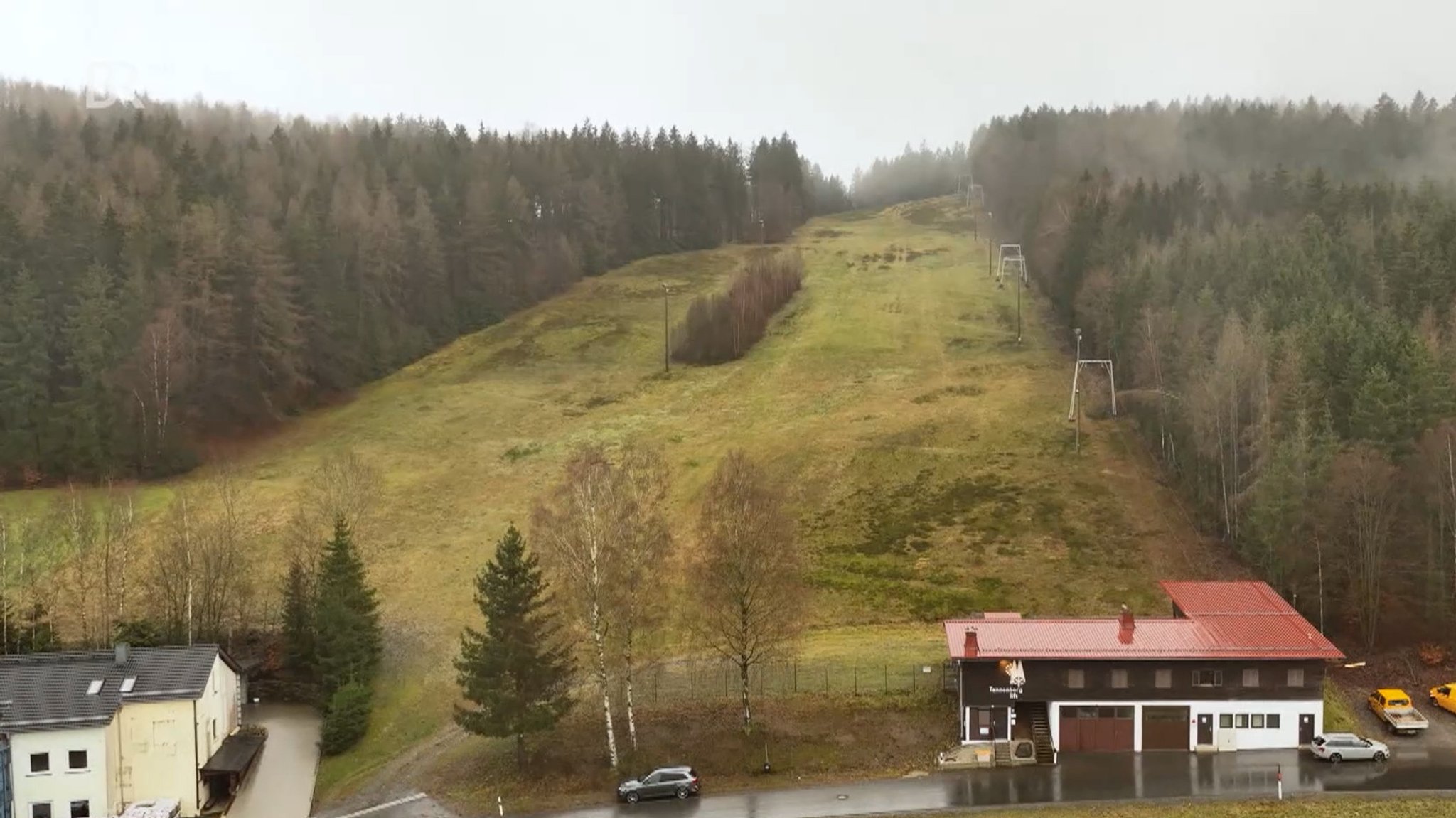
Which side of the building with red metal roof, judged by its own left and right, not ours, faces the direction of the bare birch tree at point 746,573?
right

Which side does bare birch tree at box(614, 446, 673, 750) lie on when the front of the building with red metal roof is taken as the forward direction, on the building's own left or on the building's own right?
on the building's own right

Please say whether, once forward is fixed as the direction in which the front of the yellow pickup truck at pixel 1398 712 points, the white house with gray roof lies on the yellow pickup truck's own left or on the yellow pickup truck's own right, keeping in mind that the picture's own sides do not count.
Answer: on the yellow pickup truck's own left

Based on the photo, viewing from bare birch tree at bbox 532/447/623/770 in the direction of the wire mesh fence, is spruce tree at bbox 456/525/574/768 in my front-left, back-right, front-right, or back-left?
back-left

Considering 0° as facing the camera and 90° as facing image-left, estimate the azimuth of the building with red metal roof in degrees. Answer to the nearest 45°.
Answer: approximately 0°

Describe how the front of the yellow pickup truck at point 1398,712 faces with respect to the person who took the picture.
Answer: facing away from the viewer and to the left of the viewer
